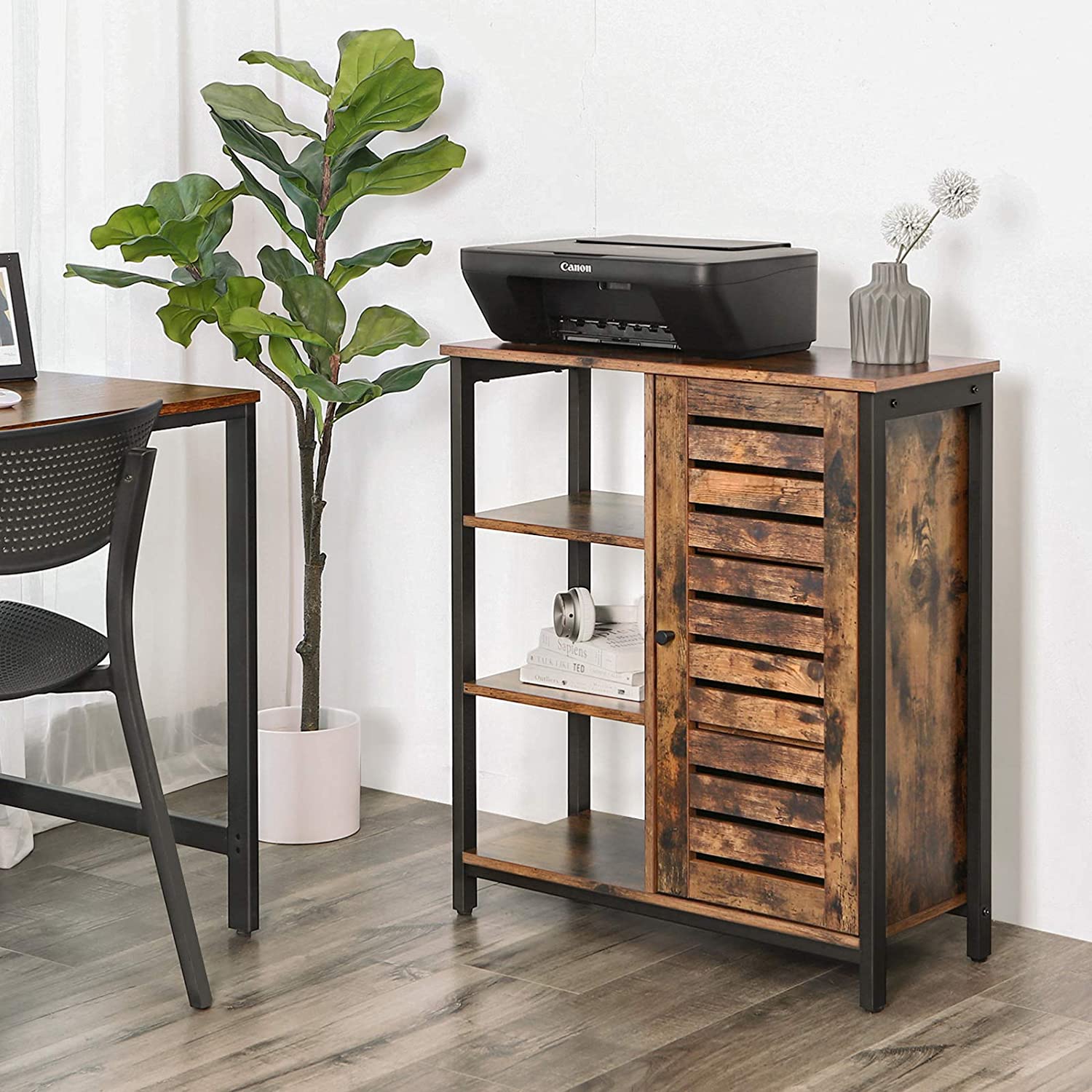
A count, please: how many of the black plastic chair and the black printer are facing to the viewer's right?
0

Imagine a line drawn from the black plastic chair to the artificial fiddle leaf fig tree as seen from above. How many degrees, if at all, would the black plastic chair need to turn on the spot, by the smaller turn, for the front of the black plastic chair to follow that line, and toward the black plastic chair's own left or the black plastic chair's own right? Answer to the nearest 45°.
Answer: approximately 90° to the black plastic chair's own right

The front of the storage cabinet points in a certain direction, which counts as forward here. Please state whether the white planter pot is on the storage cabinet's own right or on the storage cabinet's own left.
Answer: on the storage cabinet's own right

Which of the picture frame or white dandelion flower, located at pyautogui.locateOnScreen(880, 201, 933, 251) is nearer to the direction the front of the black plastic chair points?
the picture frame

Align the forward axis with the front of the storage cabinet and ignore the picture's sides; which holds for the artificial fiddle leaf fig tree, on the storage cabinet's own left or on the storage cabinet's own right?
on the storage cabinet's own right

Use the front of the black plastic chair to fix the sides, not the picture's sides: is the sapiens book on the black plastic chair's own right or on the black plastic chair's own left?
on the black plastic chair's own right

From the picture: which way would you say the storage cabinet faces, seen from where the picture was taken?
facing the viewer and to the left of the viewer

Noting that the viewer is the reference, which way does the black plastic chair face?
facing away from the viewer and to the left of the viewer

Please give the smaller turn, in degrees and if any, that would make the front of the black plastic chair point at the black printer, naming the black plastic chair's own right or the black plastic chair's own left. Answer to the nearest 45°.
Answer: approximately 135° to the black plastic chair's own right

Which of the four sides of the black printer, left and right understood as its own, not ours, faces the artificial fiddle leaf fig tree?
right

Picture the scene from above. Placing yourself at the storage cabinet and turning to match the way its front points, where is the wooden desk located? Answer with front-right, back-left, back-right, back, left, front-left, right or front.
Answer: front-right
